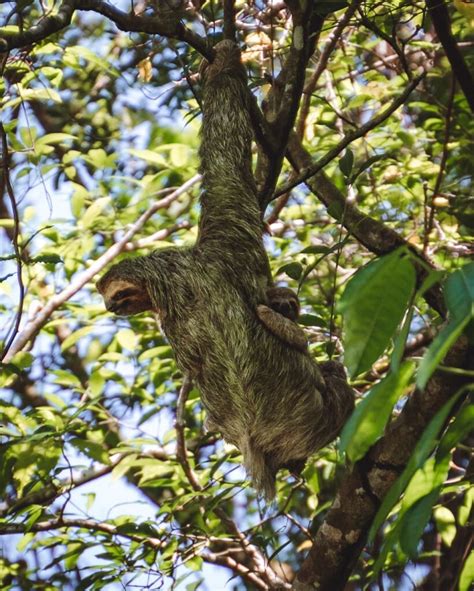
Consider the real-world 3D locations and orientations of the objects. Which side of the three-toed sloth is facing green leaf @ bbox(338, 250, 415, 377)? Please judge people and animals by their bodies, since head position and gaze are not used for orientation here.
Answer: left

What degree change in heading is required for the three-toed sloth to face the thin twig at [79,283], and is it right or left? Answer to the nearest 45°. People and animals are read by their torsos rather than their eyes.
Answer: approximately 45° to its right

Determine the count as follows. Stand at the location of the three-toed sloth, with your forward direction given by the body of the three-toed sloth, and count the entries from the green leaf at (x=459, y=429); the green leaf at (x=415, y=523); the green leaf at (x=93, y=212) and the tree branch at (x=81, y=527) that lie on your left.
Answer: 2

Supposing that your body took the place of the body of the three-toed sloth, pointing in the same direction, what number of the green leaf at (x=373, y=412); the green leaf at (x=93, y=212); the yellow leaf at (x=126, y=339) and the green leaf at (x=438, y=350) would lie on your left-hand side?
2

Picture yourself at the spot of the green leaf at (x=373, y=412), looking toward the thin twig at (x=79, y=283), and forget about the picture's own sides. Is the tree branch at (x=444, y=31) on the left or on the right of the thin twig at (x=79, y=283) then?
right

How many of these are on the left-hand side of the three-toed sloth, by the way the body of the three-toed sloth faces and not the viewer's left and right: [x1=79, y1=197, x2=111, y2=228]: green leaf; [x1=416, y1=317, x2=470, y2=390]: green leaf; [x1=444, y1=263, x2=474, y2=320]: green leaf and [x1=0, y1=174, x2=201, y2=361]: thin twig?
2
